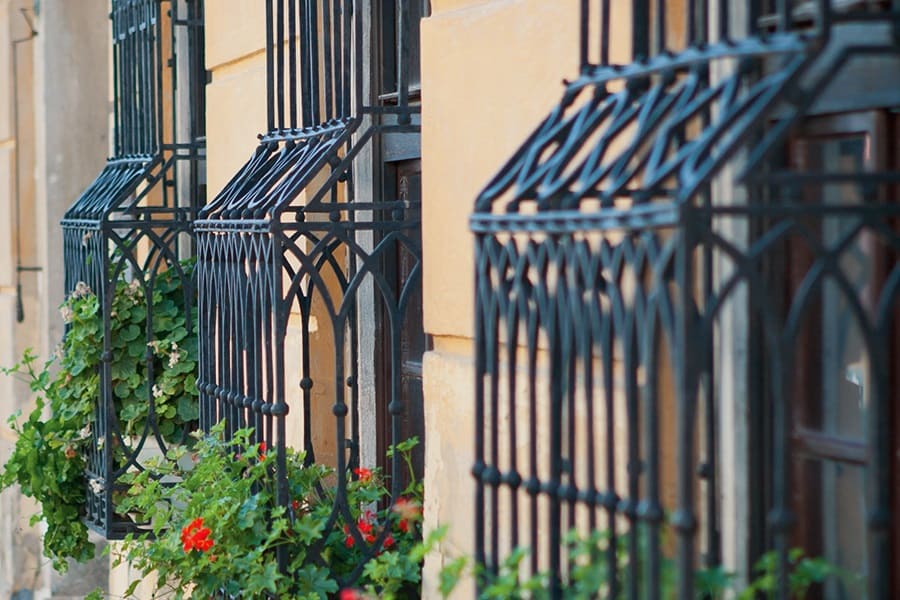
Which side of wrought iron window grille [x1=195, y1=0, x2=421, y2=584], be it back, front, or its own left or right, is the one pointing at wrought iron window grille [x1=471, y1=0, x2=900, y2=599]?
left

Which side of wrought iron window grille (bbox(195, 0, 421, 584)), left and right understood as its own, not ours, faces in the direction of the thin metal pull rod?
right

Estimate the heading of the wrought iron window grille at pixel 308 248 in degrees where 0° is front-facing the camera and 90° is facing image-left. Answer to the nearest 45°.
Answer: approximately 90°

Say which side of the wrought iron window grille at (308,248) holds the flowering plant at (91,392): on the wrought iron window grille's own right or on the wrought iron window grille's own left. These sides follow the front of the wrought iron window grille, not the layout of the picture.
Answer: on the wrought iron window grille's own right
